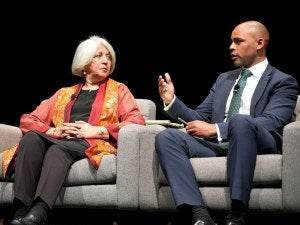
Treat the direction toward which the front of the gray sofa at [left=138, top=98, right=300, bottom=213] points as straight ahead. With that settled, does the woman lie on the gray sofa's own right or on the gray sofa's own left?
on the gray sofa's own right

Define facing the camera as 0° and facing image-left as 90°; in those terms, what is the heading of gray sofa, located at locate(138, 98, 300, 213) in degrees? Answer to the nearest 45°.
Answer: approximately 0°

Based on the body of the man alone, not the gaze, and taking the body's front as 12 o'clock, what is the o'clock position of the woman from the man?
The woman is roughly at 2 o'clock from the man.

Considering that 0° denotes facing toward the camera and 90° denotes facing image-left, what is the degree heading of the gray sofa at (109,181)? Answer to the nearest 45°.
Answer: approximately 0°

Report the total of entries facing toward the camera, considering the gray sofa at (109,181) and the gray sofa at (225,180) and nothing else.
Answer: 2

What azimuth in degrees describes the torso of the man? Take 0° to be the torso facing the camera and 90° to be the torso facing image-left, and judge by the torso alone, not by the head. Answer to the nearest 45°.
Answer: approximately 45°

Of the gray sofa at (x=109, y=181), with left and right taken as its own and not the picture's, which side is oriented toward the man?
left

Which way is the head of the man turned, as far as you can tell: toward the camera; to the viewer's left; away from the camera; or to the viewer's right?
to the viewer's left

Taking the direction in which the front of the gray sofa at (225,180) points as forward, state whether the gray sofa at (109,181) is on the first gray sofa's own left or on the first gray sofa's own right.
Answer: on the first gray sofa's own right
